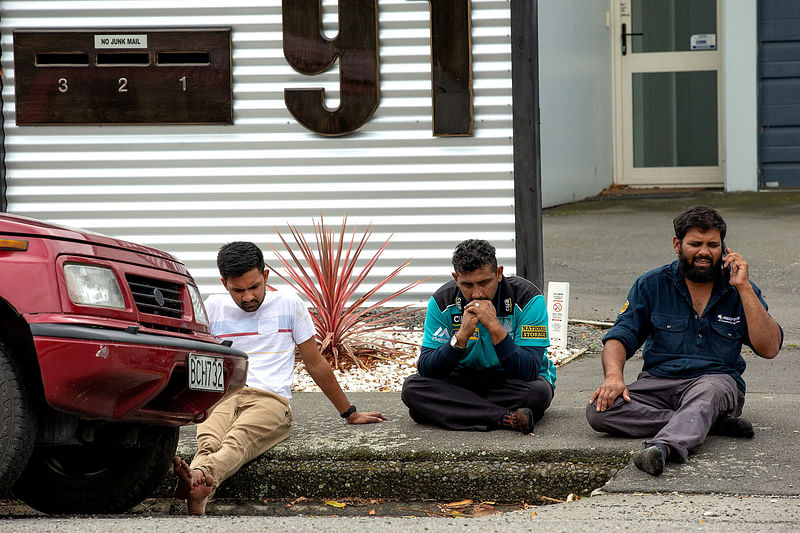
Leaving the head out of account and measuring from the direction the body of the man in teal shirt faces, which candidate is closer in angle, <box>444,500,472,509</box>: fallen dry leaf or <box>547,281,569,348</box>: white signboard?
the fallen dry leaf

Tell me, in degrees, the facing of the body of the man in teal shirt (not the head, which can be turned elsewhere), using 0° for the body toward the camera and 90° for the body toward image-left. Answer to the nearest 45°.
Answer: approximately 0°

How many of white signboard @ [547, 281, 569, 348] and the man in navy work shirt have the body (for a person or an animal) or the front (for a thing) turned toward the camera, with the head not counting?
2

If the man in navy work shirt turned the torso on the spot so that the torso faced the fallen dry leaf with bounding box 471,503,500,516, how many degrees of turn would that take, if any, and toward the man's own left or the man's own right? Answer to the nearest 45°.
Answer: approximately 45° to the man's own right

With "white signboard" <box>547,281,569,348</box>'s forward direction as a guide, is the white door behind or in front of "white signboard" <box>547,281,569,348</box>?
behind
